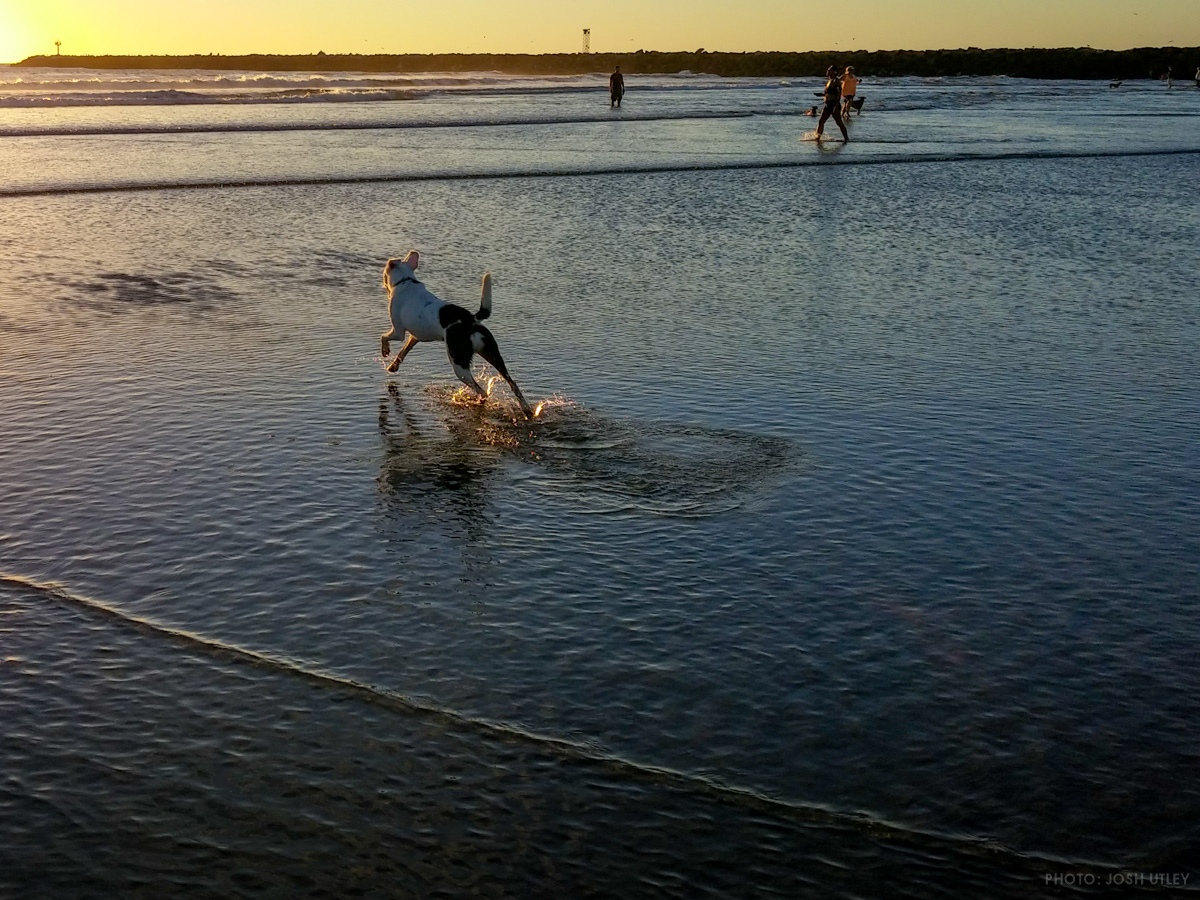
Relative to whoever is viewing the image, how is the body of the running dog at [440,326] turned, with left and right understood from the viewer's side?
facing away from the viewer and to the left of the viewer
